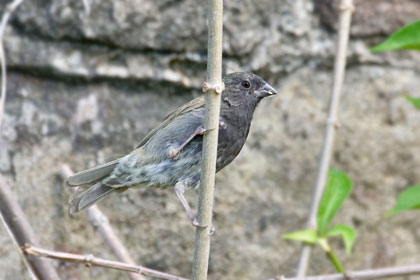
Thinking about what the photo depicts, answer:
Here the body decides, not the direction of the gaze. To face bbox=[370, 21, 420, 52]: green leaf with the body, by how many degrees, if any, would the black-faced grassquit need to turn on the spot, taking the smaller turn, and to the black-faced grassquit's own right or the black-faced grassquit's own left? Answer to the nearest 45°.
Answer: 0° — it already faces it

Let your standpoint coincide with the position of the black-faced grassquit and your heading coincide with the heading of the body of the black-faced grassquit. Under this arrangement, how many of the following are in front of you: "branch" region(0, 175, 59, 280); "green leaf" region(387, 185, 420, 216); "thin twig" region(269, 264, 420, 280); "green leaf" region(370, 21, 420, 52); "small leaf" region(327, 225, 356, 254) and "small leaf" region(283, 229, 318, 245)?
5

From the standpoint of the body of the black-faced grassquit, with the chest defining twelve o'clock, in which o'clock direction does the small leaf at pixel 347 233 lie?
The small leaf is roughly at 12 o'clock from the black-faced grassquit.

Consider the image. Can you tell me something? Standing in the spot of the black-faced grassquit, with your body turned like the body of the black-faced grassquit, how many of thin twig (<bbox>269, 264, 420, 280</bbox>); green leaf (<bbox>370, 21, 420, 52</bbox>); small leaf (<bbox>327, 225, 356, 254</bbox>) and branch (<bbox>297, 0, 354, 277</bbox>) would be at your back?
0

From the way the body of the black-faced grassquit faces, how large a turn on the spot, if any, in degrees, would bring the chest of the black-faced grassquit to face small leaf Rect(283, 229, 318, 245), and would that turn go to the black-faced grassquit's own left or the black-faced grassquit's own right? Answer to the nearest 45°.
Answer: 0° — it already faces it

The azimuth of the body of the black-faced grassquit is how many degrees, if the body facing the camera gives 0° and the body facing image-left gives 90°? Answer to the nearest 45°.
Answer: approximately 270°

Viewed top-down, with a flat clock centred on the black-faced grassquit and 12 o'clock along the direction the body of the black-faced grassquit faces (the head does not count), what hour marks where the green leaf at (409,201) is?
The green leaf is roughly at 12 o'clock from the black-faced grassquit.

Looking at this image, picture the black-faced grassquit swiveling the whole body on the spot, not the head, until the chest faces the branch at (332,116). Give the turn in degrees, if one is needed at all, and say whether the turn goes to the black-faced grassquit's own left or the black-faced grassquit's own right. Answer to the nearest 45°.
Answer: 0° — it already faces it

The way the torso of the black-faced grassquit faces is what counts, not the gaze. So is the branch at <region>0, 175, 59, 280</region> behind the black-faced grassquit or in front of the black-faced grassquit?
behind

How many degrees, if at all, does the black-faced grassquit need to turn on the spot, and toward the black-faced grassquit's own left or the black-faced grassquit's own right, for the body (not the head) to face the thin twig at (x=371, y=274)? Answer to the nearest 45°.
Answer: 0° — it already faces it

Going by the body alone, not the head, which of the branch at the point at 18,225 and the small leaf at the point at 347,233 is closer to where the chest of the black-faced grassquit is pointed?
the small leaf
